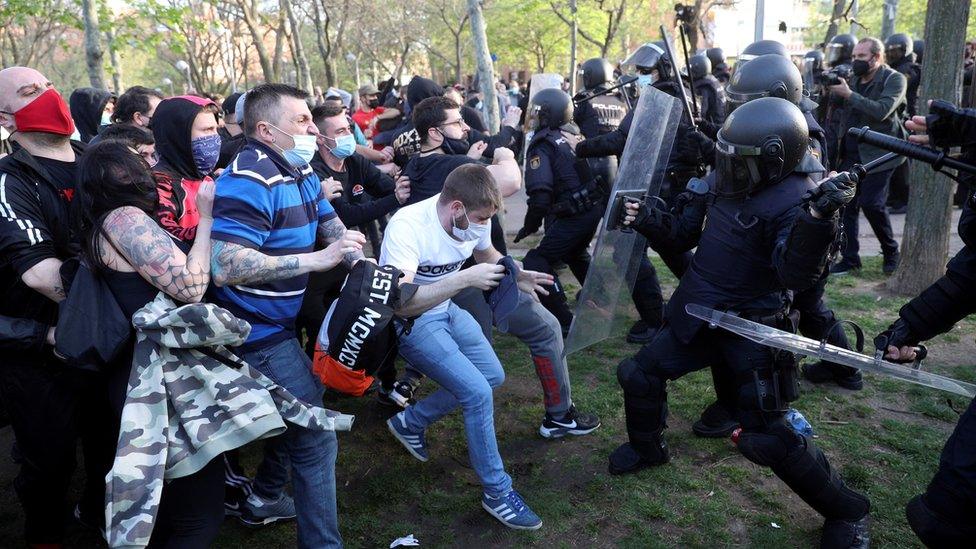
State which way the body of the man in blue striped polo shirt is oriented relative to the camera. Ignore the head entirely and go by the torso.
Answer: to the viewer's right

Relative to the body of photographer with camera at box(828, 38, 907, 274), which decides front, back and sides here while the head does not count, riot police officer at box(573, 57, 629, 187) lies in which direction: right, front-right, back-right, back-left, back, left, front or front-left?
front

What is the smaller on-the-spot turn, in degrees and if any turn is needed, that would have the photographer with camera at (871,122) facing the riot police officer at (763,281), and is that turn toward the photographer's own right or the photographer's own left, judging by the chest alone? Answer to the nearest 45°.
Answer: approximately 45° to the photographer's own left

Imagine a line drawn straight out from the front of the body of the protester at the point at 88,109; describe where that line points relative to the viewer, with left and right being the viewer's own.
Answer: facing to the right of the viewer

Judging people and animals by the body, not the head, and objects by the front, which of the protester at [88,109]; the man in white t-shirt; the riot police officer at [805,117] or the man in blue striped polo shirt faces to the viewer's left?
the riot police officer

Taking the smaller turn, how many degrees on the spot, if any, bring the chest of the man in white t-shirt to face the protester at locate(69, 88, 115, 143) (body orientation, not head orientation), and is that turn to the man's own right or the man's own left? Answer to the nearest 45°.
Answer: approximately 180°

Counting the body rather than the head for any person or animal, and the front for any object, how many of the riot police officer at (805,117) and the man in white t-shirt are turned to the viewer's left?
1

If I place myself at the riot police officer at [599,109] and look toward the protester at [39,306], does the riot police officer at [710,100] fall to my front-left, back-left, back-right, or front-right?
back-left

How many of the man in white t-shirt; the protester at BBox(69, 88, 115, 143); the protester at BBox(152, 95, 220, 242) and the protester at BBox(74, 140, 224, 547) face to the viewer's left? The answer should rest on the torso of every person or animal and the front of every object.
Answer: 0

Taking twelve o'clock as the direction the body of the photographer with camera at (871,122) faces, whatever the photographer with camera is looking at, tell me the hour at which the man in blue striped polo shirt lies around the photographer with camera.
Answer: The man in blue striped polo shirt is roughly at 11 o'clock from the photographer with camera.

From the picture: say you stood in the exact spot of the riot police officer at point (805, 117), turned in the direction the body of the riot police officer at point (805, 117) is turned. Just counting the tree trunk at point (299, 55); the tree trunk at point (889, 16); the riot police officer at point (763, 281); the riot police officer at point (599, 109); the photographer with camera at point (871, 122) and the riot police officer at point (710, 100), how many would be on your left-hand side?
1

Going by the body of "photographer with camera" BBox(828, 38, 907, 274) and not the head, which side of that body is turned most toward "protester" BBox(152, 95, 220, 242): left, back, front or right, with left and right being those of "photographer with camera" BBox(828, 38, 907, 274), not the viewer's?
front

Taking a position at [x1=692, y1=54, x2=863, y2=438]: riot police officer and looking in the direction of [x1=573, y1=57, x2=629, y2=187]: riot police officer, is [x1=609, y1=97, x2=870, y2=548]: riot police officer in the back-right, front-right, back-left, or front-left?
back-left

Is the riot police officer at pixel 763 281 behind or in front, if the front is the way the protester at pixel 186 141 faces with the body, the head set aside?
in front

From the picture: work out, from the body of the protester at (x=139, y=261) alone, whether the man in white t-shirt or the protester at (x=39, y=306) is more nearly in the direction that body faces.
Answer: the man in white t-shirt

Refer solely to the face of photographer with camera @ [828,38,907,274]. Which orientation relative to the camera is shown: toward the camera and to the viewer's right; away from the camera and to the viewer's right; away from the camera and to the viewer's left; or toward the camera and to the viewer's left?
toward the camera and to the viewer's left

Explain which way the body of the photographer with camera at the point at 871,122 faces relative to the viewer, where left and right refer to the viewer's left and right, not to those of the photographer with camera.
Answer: facing the viewer and to the left of the viewer

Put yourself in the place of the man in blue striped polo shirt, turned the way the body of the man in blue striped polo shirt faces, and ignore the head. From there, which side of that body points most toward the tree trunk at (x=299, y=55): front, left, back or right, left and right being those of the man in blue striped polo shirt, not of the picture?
left

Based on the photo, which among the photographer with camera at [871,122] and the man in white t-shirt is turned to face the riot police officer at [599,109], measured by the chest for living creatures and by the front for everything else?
the photographer with camera
